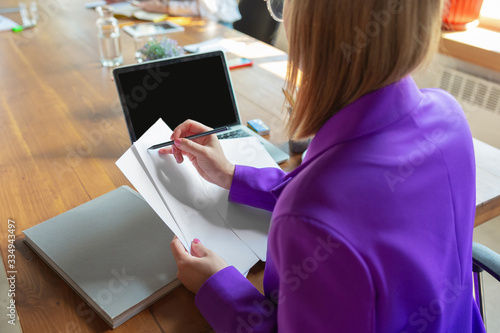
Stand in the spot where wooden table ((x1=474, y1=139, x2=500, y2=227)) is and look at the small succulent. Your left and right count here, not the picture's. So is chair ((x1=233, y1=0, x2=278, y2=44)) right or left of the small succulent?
right

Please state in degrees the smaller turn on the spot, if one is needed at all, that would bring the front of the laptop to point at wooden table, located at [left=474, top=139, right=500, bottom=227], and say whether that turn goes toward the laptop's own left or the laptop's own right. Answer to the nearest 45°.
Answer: approximately 45° to the laptop's own left

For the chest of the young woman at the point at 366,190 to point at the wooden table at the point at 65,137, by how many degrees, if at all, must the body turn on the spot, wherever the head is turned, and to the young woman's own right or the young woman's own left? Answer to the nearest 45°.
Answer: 0° — they already face it

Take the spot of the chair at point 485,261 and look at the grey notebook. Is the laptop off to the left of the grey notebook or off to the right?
right

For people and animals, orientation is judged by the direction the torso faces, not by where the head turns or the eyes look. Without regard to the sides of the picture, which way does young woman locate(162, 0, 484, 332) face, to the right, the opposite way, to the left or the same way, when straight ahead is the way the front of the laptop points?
the opposite way

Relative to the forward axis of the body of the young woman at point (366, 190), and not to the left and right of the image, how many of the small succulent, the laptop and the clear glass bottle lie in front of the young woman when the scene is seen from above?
3

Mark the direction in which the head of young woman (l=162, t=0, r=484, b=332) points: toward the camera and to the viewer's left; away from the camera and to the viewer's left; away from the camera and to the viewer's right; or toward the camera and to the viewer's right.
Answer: away from the camera and to the viewer's left

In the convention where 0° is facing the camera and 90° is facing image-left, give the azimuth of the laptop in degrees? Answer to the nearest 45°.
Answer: approximately 315°

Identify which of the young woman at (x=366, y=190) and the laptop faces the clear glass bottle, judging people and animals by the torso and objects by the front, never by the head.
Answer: the young woman

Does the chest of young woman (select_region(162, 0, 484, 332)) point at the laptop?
yes

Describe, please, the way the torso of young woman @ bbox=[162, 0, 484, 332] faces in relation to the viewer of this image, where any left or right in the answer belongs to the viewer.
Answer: facing away from the viewer and to the left of the viewer
